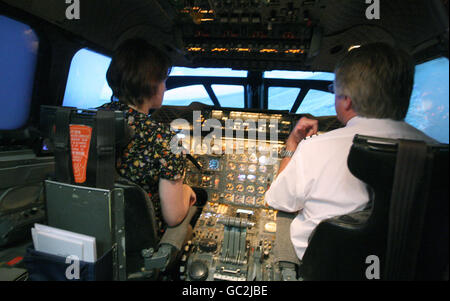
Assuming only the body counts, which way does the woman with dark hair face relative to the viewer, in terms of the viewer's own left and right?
facing away from the viewer and to the right of the viewer

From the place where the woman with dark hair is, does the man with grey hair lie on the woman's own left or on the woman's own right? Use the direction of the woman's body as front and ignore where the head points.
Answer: on the woman's own right

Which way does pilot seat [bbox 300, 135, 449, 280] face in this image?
away from the camera

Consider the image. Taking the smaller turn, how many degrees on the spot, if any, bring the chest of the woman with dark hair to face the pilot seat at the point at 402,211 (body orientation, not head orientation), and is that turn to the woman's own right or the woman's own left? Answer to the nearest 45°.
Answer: approximately 90° to the woman's own right

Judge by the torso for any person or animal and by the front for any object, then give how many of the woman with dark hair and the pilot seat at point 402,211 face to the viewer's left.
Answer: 0

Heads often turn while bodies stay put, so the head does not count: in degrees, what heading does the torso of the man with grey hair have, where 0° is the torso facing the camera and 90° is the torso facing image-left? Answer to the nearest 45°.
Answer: approximately 135°

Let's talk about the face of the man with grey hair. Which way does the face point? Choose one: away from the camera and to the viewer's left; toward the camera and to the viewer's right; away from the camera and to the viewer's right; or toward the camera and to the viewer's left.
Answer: away from the camera and to the viewer's left

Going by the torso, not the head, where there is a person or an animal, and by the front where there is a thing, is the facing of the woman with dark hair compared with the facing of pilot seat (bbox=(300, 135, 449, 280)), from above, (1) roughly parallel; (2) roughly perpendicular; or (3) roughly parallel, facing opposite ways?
roughly parallel

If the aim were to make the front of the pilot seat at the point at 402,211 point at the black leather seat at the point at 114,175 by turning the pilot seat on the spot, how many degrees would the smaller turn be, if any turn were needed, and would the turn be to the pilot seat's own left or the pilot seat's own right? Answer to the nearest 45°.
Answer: approximately 90° to the pilot seat's own left
